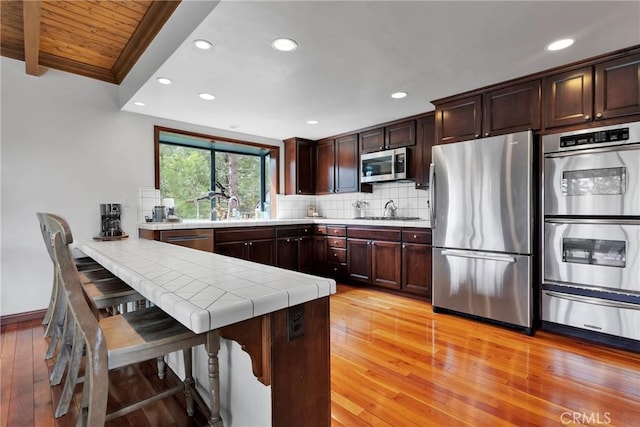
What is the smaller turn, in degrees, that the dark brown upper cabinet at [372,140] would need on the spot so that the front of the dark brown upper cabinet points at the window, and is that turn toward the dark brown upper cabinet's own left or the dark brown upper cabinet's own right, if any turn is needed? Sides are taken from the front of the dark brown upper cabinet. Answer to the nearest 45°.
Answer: approximately 45° to the dark brown upper cabinet's own right

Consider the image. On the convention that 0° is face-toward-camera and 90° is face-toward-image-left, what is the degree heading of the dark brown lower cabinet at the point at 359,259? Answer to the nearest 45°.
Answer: approximately 45°

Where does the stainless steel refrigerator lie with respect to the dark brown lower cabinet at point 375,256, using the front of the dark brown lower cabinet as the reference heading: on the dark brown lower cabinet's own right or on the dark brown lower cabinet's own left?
on the dark brown lower cabinet's own left

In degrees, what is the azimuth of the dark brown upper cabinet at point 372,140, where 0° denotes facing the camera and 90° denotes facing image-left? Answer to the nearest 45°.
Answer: approximately 45°

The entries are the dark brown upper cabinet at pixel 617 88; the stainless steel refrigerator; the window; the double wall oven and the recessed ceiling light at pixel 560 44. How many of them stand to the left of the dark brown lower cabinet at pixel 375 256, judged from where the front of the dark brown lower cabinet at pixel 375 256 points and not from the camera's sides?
4
